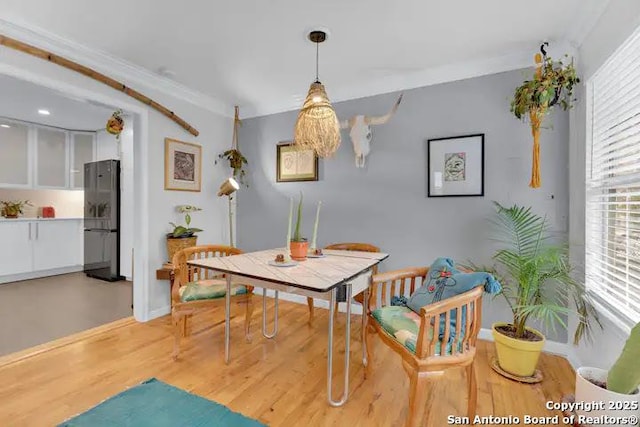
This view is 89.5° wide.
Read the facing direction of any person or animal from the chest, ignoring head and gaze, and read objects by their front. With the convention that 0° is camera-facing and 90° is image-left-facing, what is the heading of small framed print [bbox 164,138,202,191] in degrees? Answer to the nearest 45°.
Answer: approximately 315°

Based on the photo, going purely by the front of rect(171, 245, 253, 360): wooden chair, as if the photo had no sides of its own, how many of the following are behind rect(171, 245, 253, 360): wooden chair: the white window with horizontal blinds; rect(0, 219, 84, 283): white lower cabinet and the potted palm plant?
1

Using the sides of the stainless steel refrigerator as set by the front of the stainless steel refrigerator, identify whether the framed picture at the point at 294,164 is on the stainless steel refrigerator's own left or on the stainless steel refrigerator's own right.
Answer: on the stainless steel refrigerator's own left

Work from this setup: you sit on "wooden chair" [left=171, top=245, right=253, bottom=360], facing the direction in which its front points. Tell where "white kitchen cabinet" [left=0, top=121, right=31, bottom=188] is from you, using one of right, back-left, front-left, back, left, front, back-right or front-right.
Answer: back

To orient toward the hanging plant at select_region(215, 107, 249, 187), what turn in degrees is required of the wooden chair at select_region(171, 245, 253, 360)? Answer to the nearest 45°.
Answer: approximately 135° to its left

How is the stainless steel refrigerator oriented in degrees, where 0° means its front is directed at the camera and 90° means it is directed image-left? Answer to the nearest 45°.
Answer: approximately 45°

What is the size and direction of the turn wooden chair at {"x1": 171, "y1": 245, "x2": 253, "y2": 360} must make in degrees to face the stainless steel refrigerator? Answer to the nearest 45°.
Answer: approximately 180°

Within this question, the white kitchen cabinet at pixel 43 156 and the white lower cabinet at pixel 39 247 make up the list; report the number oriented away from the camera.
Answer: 0

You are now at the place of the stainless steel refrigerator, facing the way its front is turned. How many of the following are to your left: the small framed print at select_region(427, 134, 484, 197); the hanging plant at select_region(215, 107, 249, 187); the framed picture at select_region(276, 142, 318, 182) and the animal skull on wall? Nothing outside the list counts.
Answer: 4

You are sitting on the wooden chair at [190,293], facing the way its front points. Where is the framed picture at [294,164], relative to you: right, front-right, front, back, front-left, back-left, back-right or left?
left

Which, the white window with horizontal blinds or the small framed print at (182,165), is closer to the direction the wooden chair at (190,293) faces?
the white window with horizontal blinds

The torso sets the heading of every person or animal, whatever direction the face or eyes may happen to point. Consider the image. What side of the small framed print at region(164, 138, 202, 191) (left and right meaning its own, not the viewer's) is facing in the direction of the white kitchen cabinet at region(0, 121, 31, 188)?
back

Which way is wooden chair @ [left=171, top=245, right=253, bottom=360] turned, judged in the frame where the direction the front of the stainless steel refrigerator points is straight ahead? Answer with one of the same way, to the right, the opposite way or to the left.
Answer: to the left

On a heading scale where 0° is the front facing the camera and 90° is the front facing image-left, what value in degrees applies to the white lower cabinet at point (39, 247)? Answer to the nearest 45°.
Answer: approximately 315°
